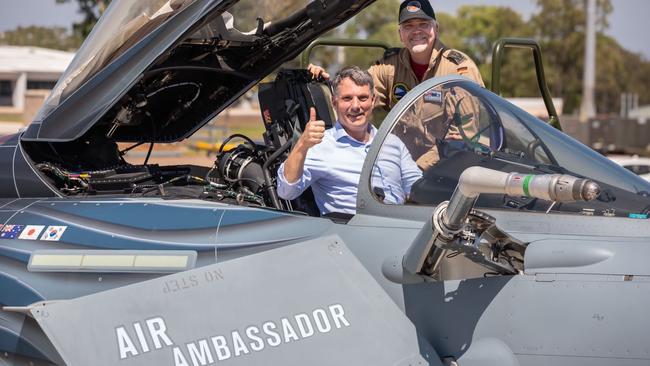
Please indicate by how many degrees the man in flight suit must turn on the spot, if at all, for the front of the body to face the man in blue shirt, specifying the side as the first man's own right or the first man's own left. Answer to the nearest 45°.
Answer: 0° — they already face them

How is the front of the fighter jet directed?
to the viewer's right
